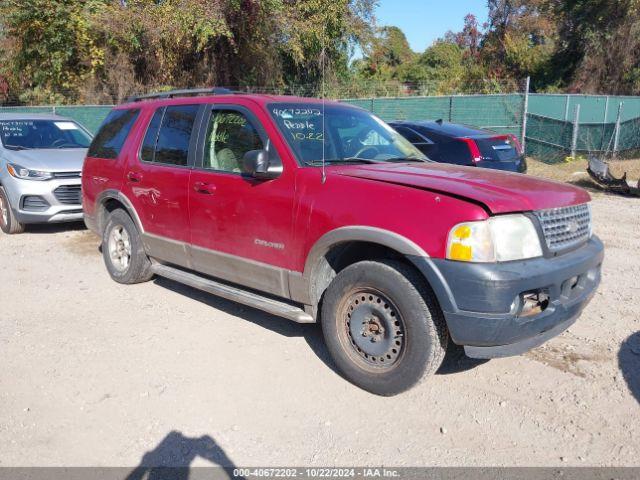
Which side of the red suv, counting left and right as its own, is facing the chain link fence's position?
left

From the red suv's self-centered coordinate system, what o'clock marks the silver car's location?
The silver car is roughly at 6 o'clock from the red suv.

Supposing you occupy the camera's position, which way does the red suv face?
facing the viewer and to the right of the viewer

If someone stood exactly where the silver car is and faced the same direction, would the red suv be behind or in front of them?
in front

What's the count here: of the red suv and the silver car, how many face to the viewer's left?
0
